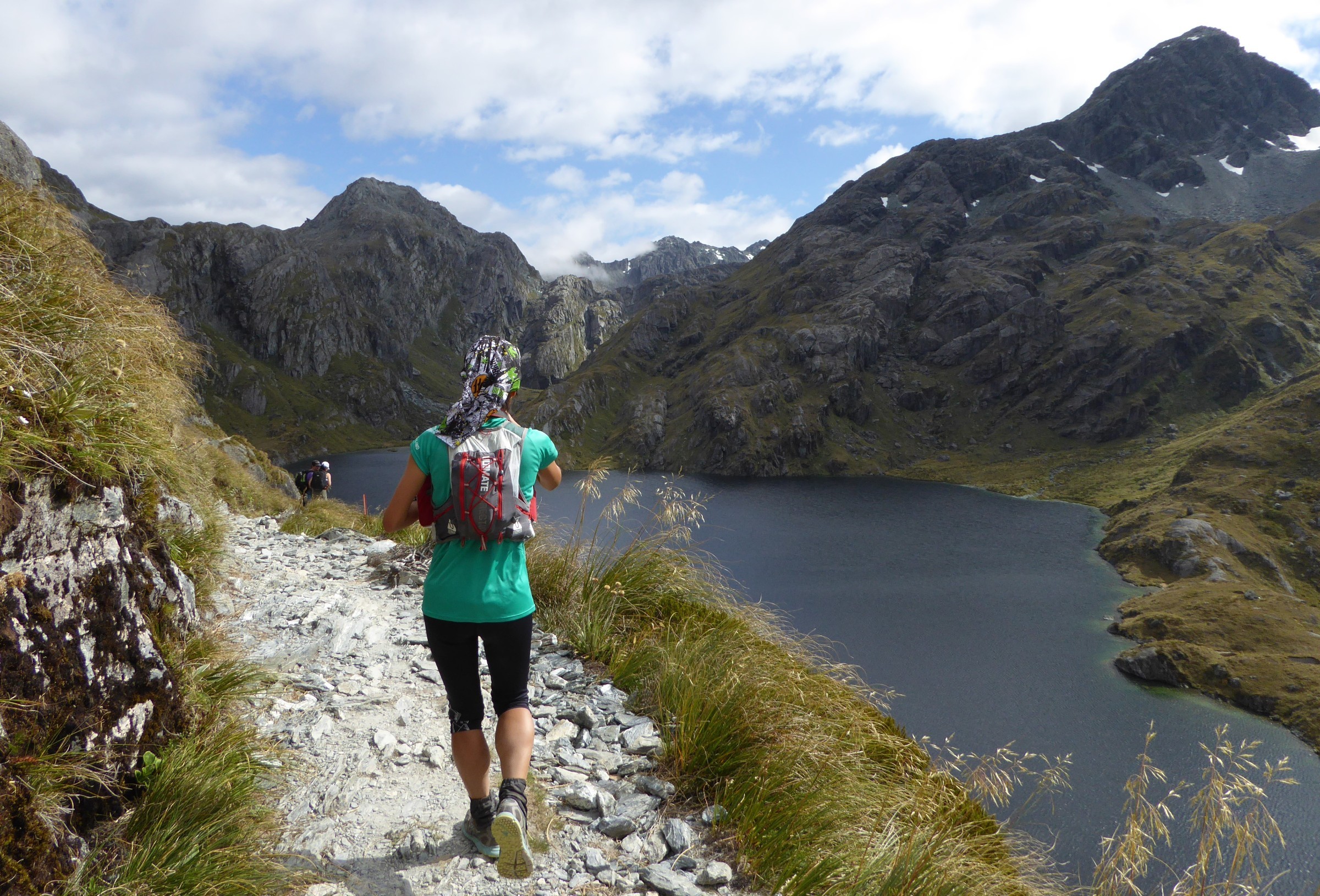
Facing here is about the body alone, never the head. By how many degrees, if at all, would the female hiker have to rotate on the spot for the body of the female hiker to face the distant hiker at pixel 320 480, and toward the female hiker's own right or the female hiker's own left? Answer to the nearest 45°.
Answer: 0° — they already face them

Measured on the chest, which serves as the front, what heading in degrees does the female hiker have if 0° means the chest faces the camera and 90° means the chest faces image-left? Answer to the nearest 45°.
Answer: approximately 180°

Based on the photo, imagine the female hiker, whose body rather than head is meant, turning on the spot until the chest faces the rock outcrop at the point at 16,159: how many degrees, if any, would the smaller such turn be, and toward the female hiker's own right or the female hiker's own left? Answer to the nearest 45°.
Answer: approximately 45° to the female hiker's own left

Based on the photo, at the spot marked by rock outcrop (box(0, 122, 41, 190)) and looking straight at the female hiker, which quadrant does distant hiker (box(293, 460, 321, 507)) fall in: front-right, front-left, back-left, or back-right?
back-left

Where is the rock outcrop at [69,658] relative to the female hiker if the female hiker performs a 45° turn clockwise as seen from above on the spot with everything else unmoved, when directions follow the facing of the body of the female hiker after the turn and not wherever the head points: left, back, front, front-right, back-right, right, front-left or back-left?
back-left
